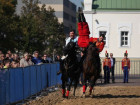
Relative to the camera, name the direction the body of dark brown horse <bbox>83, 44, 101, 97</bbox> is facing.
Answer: toward the camera

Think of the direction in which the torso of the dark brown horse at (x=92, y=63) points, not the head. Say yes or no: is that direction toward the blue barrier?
no

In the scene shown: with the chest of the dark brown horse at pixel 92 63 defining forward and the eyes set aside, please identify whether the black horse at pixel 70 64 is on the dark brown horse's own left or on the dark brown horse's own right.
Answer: on the dark brown horse's own right
